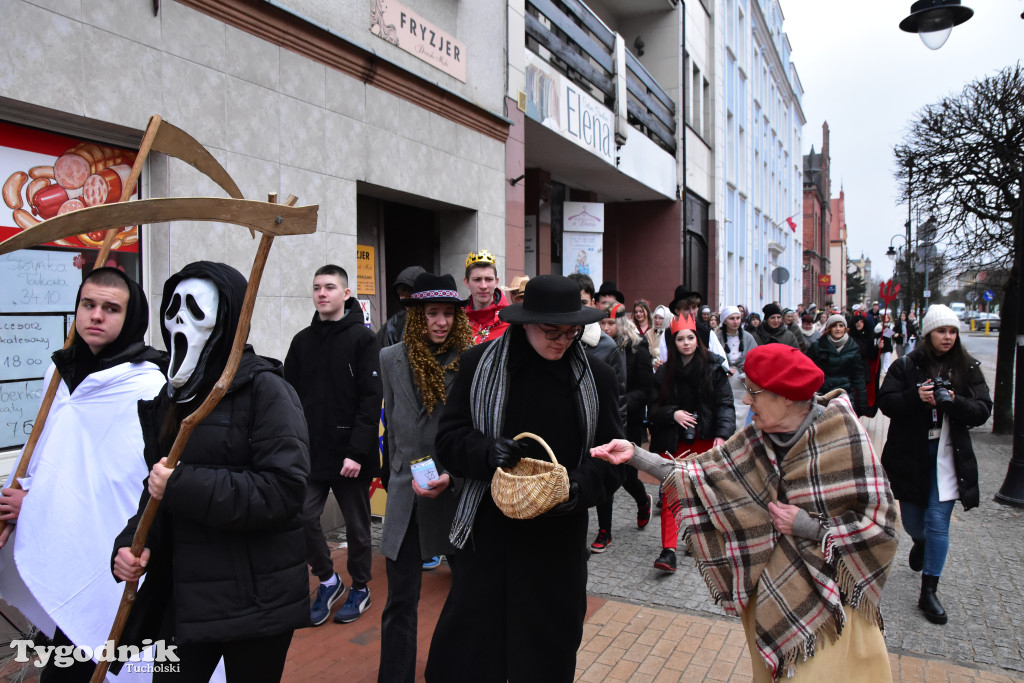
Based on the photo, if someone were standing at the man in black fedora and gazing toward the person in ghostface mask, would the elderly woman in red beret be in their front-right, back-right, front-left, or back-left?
back-left

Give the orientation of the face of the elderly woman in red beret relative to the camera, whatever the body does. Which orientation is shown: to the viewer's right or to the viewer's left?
to the viewer's left

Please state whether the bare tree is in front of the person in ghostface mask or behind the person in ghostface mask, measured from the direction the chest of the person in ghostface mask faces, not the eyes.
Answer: behind

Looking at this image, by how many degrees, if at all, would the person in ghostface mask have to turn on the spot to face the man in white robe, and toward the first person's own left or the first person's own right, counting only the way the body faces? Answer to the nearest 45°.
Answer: approximately 90° to the first person's own right

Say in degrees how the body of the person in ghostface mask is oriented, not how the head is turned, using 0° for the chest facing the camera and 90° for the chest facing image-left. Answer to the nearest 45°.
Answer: approximately 45°

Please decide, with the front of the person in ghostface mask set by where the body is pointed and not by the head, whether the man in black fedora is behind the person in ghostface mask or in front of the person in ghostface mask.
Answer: behind
